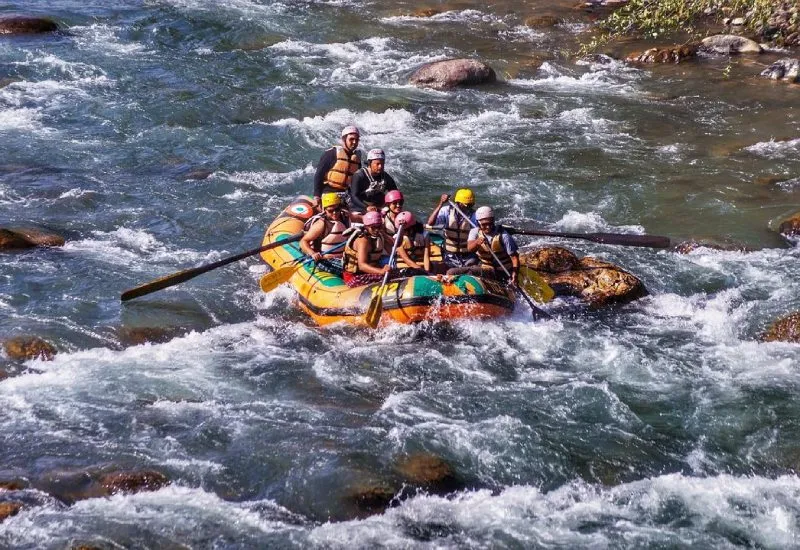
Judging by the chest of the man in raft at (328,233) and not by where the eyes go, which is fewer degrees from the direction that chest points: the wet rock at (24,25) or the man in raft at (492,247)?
the man in raft

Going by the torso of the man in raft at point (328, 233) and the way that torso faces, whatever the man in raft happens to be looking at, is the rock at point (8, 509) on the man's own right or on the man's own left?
on the man's own right

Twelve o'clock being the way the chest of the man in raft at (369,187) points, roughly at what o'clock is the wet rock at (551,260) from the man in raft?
The wet rock is roughly at 11 o'clock from the man in raft.

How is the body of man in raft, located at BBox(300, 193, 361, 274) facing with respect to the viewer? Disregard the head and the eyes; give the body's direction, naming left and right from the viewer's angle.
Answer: facing the viewer and to the right of the viewer

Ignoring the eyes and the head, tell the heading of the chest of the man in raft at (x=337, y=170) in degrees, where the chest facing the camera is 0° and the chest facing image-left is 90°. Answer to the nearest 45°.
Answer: approximately 315°

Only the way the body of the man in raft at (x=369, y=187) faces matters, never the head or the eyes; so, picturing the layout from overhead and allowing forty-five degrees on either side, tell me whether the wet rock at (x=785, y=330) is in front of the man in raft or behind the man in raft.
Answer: in front

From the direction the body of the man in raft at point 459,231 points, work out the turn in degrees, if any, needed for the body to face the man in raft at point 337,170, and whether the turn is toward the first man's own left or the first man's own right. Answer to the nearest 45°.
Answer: approximately 180°

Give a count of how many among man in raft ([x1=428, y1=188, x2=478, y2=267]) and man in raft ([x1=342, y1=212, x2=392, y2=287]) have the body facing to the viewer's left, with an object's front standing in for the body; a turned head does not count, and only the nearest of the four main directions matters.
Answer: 0

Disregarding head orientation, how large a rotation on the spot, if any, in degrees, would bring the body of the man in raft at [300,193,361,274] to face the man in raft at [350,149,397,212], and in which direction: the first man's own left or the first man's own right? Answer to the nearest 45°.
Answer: approximately 90° to the first man's own left

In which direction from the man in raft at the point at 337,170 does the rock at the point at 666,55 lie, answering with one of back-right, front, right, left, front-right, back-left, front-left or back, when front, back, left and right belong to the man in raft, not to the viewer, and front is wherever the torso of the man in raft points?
left

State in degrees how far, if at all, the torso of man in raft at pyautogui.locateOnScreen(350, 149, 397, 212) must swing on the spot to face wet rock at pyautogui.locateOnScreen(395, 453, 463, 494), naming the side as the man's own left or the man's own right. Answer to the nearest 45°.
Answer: approximately 45° to the man's own right

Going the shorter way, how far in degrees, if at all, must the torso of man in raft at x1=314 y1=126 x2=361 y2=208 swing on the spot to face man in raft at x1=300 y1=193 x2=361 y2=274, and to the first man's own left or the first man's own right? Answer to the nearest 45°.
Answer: approximately 45° to the first man's own right

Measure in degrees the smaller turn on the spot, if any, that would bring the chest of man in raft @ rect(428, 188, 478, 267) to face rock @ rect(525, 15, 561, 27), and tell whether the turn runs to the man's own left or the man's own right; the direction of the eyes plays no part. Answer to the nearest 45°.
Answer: approximately 135° to the man's own left
